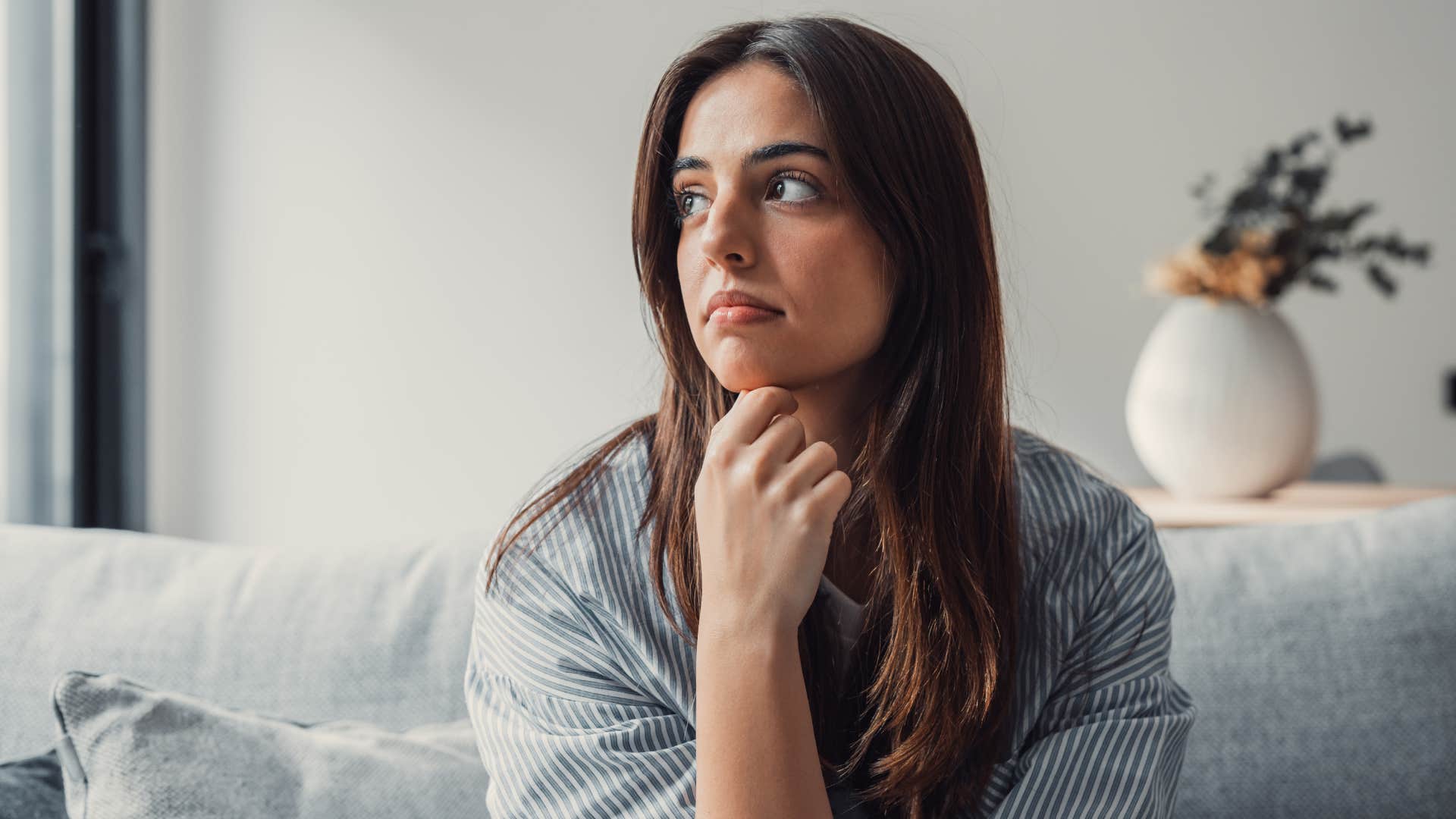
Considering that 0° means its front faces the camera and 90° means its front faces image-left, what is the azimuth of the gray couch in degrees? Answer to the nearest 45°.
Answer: approximately 0°

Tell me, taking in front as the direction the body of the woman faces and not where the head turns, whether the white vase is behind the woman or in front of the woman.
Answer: behind

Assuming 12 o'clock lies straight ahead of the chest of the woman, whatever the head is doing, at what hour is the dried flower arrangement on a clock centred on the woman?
The dried flower arrangement is roughly at 7 o'clock from the woman.

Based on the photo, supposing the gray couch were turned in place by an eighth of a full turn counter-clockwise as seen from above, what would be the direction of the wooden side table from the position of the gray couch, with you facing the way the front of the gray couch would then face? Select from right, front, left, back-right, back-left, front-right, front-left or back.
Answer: left

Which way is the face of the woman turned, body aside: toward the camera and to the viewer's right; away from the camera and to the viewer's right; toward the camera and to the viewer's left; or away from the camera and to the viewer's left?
toward the camera and to the viewer's left

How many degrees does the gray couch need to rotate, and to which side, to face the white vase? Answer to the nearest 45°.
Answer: approximately 135° to its left

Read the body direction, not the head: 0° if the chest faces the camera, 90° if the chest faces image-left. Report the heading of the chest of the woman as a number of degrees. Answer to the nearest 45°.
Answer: approximately 0°
